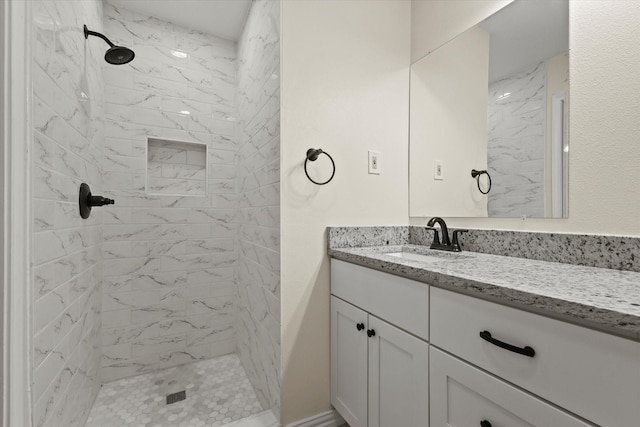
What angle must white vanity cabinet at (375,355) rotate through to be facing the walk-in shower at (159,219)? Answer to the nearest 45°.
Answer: approximately 45° to its right

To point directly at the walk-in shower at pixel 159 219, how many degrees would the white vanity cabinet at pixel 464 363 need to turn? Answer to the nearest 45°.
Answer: approximately 45° to its right

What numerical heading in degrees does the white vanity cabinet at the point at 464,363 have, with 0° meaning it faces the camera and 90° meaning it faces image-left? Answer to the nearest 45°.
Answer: approximately 45°

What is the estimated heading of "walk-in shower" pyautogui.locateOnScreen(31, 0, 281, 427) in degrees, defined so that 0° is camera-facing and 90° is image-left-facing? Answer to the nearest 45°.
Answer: approximately 0°

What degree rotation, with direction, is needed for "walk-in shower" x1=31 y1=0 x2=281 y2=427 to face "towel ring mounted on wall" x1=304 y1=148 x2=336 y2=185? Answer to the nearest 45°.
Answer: approximately 45° to its left
